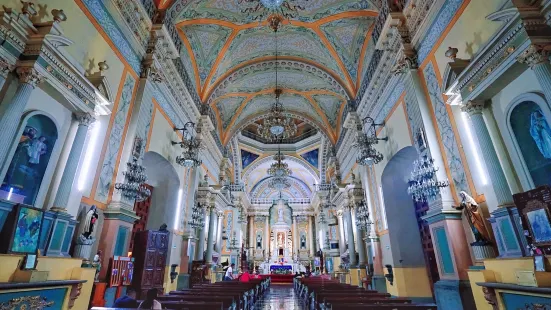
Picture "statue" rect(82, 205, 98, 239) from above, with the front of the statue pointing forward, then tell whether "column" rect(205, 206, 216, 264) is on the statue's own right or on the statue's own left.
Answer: on the statue's own left

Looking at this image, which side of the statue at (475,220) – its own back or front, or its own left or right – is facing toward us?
left

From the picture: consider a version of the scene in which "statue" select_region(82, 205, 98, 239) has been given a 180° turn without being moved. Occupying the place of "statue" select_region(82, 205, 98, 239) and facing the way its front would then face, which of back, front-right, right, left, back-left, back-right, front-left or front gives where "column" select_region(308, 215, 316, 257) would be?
back-right

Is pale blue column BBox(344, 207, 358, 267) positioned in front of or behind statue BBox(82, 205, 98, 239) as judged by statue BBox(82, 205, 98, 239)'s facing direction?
in front

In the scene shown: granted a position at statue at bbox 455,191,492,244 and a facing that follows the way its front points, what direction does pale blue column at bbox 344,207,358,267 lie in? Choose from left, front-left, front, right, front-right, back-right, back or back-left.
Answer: front-right

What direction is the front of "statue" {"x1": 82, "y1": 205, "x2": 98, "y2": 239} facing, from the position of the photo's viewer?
facing to the right of the viewer

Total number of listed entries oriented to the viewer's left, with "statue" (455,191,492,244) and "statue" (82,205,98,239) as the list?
1

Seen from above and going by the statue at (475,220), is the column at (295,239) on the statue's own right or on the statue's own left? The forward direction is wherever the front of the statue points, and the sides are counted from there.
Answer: on the statue's own right

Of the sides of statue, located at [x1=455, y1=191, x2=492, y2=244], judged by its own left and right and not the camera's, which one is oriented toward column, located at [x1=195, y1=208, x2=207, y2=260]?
front
